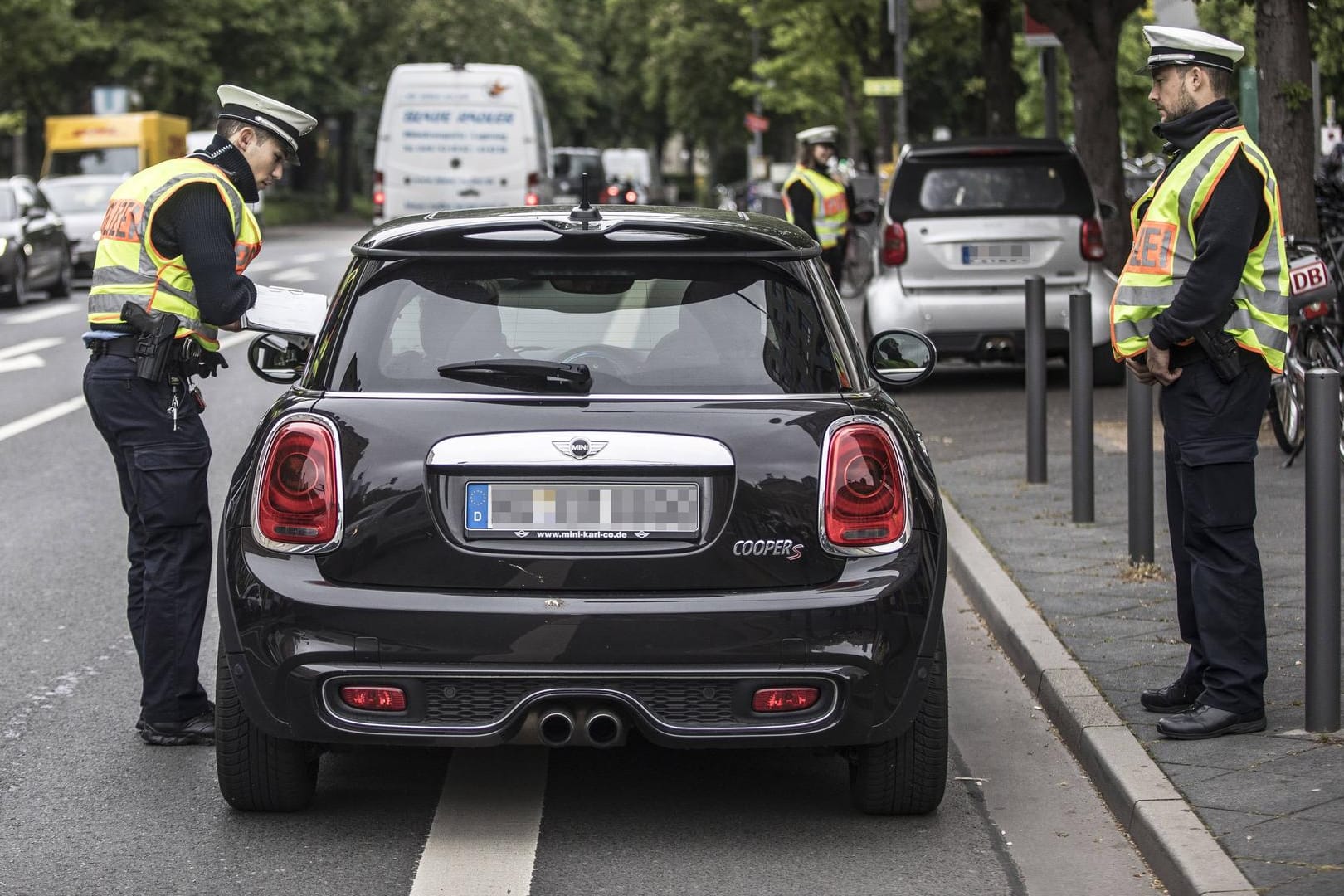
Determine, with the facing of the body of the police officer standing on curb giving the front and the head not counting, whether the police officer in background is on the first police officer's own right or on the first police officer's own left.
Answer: on the first police officer's own right

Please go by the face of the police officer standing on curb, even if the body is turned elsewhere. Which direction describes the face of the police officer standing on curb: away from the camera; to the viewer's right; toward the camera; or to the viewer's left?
to the viewer's left

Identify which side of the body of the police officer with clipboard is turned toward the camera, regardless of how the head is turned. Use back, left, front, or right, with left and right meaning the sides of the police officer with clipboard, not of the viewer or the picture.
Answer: right

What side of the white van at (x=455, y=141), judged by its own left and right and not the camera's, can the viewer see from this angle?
back

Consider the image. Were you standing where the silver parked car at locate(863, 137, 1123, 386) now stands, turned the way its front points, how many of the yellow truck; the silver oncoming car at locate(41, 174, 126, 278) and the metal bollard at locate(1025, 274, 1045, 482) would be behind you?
1

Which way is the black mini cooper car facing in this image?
away from the camera

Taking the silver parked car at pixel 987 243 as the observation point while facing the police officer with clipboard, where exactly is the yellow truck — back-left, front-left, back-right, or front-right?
back-right

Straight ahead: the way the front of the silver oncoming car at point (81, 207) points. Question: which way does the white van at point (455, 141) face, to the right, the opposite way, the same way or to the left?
the opposite way

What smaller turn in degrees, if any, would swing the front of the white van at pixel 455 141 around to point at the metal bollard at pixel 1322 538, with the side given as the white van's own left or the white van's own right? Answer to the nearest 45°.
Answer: approximately 180°

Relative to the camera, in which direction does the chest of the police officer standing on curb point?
to the viewer's left

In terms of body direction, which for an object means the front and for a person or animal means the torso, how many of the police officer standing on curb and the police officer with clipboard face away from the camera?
0

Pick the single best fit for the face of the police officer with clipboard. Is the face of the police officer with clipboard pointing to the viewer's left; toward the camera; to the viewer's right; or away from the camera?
to the viewer's right

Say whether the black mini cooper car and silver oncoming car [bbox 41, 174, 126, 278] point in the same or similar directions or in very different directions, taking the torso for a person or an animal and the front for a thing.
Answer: very different directions
